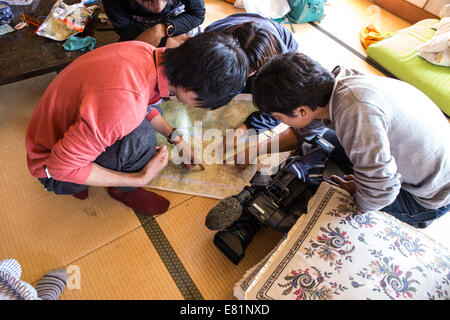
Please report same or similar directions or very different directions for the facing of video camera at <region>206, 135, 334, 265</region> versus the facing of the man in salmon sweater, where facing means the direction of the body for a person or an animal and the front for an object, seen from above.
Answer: very different directions

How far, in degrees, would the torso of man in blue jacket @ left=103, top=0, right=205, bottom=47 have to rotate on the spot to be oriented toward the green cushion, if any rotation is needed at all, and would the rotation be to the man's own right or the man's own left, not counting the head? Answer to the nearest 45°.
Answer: approximately 90° to the man's own left

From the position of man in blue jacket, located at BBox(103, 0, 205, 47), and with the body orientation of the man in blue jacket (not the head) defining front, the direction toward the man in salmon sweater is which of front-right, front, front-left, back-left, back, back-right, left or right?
front

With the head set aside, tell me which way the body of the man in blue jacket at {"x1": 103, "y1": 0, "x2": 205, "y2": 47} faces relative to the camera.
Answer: toward the camera

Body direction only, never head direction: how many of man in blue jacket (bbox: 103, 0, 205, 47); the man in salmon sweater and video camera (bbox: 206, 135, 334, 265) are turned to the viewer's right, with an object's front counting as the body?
1

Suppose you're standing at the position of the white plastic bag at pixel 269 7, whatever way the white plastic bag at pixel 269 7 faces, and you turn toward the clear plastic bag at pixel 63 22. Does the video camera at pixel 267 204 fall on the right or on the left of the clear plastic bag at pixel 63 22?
left

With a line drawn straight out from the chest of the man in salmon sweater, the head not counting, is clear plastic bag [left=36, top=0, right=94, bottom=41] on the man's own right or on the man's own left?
on the man's own left

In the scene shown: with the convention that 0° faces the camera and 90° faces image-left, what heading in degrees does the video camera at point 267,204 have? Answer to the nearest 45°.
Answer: approximately 45°

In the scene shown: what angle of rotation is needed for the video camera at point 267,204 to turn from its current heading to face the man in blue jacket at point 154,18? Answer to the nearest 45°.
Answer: approximately 90° to its right

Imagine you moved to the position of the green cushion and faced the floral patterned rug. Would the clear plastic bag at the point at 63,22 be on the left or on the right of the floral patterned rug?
right

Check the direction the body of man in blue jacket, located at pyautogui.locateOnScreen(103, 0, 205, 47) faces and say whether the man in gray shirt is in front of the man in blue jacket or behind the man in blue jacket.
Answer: in front

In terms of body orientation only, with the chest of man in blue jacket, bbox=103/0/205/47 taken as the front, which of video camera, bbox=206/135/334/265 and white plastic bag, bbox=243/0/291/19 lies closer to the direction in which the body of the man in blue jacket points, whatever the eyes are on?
the video camera

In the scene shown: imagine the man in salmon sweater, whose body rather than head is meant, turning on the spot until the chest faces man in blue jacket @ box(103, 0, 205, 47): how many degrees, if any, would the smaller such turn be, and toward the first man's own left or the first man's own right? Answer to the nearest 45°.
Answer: approximately 90° to the first man's own left

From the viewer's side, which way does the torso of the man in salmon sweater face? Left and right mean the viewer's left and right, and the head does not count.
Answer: facing to the right of the viewer
